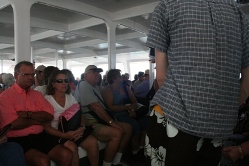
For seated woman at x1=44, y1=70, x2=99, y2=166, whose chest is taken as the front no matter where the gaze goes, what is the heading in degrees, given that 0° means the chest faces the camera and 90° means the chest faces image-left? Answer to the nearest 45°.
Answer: approximately 315°

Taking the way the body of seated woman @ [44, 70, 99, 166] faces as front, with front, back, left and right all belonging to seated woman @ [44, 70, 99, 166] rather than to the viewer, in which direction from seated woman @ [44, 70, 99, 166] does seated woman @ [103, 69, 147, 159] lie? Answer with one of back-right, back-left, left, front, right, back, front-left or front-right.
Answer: left

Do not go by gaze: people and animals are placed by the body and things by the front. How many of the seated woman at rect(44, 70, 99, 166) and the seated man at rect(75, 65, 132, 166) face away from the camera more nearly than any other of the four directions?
0

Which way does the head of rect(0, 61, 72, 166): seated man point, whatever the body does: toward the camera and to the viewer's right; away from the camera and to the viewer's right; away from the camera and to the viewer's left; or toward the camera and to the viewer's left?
toward the camera and to the viewer's right

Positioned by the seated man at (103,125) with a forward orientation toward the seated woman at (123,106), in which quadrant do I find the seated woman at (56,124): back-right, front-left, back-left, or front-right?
back-left

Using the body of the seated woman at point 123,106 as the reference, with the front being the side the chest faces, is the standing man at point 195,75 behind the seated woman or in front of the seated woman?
in front

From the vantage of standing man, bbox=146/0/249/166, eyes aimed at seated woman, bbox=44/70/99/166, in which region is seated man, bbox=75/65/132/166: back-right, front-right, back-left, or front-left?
front-right

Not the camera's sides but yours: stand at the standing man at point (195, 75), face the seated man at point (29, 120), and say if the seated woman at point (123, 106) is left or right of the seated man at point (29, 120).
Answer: right

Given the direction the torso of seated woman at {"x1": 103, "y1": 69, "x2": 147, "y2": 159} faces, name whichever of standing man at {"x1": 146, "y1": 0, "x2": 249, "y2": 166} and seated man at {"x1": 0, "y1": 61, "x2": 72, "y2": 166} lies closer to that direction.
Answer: the standing man
